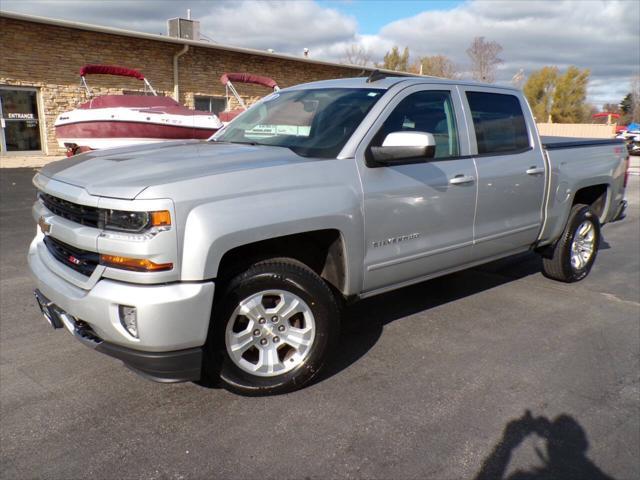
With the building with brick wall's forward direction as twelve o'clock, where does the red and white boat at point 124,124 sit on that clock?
The red and white boat is roughly at 1 o'clock from the building with brick wall.

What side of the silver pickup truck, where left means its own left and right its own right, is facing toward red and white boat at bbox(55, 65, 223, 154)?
right

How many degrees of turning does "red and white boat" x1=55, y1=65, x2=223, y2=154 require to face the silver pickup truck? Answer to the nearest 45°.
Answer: approximately 90° to its right

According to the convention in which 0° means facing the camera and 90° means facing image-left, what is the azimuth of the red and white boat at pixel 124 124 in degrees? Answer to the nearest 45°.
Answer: approximately 270°

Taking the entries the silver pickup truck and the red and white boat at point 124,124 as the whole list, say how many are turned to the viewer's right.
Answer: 1

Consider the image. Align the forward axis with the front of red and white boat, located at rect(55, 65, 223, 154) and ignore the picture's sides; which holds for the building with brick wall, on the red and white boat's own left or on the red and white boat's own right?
on the red and white boat's own left

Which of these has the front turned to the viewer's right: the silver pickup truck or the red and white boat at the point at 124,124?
the red and white boat

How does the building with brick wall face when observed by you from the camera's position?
facing the viewer and to the right of the viewer
